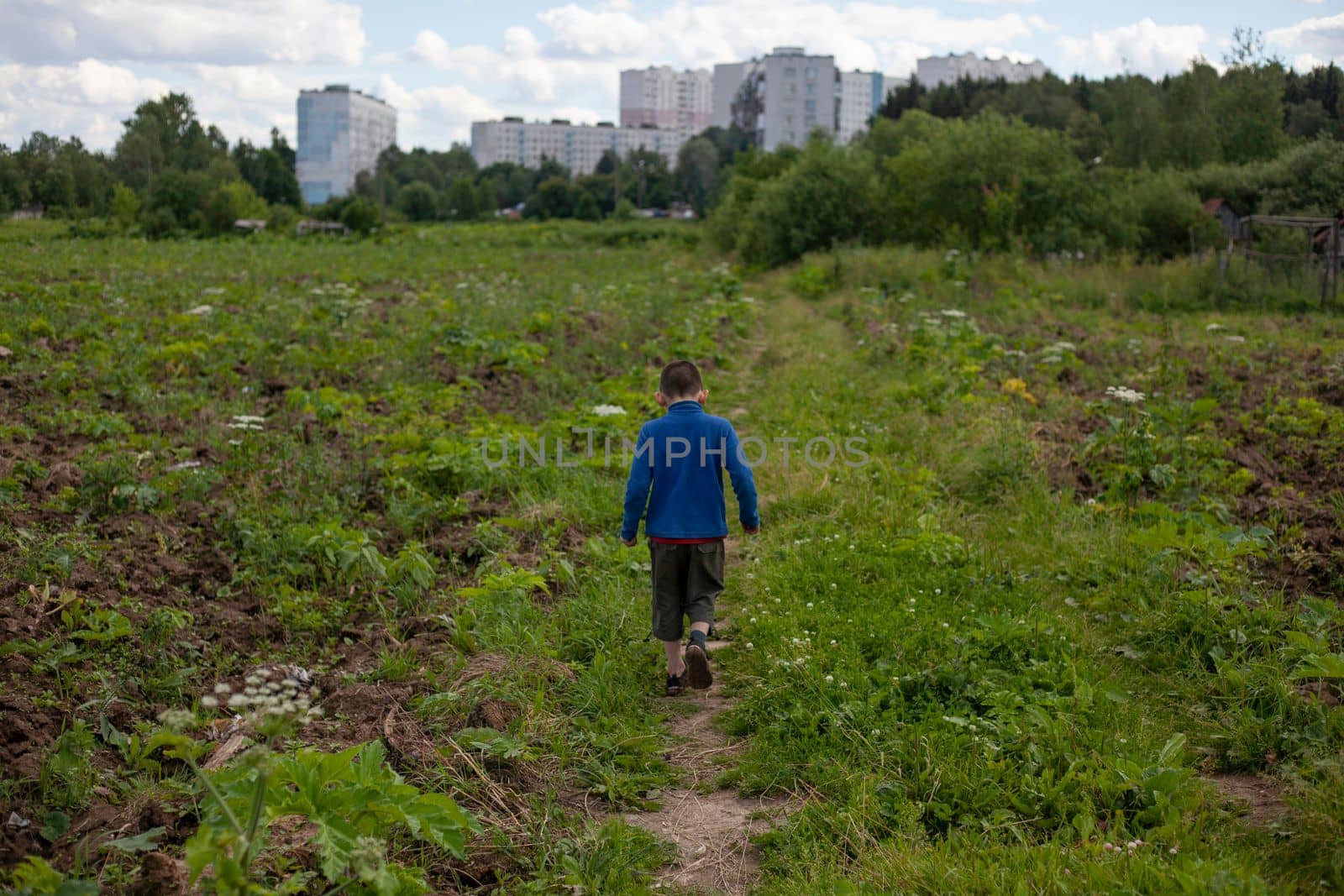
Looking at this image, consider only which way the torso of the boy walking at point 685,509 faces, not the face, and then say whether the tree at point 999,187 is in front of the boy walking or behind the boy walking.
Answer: in front

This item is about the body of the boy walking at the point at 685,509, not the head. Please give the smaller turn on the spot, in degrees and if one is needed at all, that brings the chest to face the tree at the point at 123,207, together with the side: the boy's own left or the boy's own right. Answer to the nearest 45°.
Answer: approximately 45° to the boy's own left

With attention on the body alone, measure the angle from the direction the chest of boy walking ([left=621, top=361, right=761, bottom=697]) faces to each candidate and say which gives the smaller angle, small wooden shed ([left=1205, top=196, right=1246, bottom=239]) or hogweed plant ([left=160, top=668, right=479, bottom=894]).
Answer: the small wooden shed

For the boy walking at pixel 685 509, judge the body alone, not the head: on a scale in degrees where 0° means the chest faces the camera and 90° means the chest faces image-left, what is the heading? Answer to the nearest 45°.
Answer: approximately 180°

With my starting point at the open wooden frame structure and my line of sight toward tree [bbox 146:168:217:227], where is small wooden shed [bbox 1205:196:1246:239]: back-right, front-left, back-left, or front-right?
front-right

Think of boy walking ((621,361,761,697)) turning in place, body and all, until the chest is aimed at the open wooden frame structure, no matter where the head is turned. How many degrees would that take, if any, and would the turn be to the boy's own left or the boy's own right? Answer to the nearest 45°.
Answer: approximately 45° to the boy's own right

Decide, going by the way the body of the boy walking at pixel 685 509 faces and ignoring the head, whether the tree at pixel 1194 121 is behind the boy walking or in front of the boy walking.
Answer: in front

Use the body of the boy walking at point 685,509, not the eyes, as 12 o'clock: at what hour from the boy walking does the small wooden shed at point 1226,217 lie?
The small wooden shed is roughly at 1 o'clock from the boy walking.

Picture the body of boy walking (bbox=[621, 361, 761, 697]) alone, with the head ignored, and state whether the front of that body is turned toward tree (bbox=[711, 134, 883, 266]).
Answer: yes
